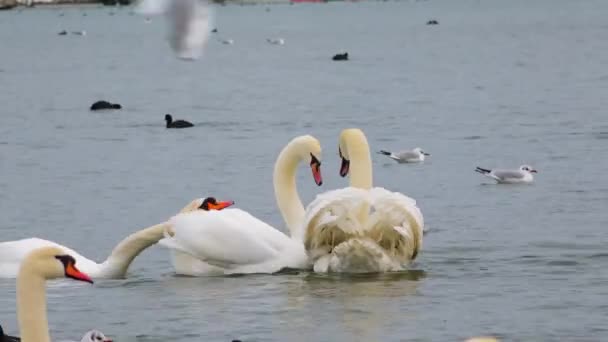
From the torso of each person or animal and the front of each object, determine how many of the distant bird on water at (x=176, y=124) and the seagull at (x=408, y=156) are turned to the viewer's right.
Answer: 1

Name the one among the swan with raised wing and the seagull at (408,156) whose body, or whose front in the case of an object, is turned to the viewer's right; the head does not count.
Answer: the seagull

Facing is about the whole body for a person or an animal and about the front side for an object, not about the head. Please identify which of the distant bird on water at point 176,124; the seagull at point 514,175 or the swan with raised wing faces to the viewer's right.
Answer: the seagull

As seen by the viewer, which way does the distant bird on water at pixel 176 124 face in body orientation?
to the viewer's left

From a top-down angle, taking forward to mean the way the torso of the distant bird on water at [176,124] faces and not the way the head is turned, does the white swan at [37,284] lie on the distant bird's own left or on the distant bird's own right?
on the distant bird's own left

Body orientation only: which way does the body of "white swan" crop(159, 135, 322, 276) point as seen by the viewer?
to the viewer's right

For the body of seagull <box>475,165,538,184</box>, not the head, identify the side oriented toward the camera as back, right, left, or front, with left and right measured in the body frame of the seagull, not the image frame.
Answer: right

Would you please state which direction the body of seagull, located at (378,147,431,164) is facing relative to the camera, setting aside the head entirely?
to the viewer's right

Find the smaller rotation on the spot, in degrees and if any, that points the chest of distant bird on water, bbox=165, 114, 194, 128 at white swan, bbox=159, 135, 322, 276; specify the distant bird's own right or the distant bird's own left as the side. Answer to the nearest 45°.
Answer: approximately 90° to the distant bird's own left
